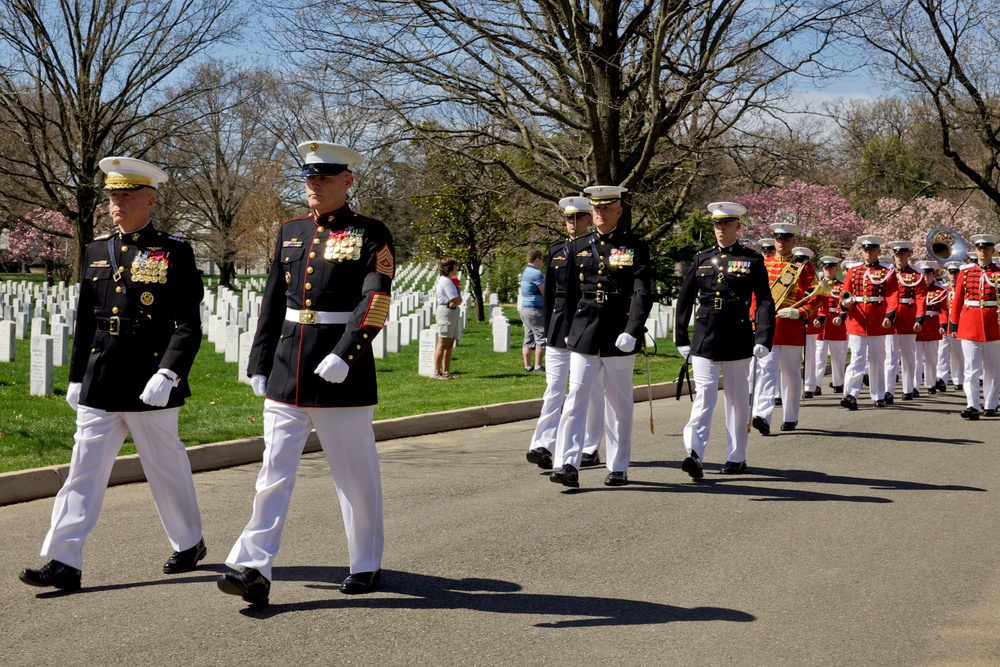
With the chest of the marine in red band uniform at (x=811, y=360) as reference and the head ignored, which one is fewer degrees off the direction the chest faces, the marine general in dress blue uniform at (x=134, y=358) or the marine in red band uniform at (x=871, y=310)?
the marine general in dress blue uniform

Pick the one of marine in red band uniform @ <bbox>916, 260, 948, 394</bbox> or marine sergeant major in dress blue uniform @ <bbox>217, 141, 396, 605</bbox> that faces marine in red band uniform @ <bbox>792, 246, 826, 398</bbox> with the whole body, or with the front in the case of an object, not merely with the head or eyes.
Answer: marine in red band uniform @ <bbox>916, 260, 948, 394</bbox>

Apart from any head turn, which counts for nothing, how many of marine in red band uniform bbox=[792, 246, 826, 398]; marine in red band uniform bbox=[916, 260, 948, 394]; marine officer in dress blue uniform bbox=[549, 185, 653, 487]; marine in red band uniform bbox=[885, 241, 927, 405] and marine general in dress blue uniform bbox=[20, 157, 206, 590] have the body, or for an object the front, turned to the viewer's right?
0

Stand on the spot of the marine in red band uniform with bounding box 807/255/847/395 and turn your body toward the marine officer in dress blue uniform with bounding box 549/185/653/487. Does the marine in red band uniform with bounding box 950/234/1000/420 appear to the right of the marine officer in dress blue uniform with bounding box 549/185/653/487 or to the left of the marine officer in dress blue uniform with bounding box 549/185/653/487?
left

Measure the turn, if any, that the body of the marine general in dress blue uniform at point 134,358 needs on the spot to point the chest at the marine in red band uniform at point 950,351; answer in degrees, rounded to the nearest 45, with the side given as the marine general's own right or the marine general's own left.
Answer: approximately 180°

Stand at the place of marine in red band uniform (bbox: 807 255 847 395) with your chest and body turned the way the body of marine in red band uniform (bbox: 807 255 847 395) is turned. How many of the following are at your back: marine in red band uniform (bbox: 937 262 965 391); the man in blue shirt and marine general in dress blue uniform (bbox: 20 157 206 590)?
1

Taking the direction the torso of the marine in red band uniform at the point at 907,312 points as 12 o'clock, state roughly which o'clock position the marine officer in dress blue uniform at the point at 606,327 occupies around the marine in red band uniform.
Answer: The marine officer in dress blue uniform is roughly at 11 o'clock from the marine in red band uniform.

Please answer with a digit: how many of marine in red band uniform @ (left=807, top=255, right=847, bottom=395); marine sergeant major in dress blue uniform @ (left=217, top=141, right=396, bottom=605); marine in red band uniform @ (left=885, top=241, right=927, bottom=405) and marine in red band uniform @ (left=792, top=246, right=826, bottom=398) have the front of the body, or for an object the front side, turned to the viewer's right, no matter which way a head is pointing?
0

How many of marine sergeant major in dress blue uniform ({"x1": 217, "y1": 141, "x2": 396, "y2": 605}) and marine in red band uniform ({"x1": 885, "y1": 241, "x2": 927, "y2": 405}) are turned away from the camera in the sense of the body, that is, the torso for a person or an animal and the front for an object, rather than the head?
0

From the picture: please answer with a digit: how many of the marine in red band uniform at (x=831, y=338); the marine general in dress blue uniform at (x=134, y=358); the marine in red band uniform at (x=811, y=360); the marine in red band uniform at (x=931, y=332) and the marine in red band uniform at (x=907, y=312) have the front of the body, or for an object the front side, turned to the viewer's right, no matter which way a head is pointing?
0

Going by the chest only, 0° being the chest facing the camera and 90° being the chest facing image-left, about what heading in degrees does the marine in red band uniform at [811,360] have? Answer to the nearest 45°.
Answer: approximately 45°

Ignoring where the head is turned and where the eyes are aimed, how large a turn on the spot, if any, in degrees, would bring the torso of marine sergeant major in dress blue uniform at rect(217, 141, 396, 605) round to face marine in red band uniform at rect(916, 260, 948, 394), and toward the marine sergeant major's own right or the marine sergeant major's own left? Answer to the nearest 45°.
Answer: approximately 180°

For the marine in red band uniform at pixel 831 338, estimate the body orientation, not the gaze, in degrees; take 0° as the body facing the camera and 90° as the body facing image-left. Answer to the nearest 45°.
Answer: approximately 45°

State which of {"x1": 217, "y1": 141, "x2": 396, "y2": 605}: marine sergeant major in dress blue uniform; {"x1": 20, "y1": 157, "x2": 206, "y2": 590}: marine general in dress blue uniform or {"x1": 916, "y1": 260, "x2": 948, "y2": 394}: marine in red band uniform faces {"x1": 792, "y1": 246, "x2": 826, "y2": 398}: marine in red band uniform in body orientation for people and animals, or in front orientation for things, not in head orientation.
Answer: {"x1": 916, "y1": 260, "x2": 948, "y2": 394}: marine in red band uniform

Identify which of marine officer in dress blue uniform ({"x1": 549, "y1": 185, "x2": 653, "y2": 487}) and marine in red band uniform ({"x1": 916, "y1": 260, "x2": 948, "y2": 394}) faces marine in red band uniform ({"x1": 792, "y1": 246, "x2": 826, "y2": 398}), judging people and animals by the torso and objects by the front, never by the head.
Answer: marine in red band uniform ({"x1": 916, "y1": 260, "x2": 948, "y2": 394})

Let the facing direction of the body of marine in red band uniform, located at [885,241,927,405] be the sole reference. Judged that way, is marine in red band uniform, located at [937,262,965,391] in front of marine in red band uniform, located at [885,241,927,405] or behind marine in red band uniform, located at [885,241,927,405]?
behind

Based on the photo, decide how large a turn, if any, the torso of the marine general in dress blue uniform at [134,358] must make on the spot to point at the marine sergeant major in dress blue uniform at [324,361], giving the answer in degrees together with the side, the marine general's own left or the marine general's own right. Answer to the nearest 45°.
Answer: approximately 90° to the marine general's own left

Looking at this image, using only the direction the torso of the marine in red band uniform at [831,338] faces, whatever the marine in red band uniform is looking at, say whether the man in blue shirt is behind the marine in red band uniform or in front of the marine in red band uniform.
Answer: in front

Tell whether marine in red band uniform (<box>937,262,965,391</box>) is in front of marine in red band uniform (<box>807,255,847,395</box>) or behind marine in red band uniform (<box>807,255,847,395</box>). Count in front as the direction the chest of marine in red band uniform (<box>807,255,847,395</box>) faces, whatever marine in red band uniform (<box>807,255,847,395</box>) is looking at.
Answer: behind

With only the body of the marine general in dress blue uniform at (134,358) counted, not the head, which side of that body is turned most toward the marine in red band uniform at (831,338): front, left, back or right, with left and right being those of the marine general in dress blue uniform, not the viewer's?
back

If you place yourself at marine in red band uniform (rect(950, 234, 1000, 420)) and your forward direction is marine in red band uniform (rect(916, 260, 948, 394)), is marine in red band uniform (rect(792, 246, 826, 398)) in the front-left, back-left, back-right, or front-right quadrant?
front-left
